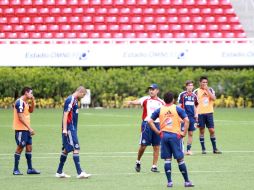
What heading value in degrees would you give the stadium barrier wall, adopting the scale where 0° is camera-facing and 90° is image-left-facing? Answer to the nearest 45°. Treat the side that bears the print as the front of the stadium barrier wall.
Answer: approximately 0°

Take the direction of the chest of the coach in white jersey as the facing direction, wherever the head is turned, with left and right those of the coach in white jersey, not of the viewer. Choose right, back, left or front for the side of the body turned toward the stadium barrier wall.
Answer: back

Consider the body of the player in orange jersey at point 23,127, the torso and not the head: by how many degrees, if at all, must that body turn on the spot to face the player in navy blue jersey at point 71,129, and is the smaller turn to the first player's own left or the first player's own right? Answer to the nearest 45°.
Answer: approximately 45° to the first player's own right

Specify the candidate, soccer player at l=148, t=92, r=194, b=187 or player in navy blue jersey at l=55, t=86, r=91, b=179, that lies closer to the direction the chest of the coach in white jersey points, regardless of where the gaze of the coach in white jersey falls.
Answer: the soccer player

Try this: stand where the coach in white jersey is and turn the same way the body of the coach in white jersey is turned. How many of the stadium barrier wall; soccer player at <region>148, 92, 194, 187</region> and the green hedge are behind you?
2

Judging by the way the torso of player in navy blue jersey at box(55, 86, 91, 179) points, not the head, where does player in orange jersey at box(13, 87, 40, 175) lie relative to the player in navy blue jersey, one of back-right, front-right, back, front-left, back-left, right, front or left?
back-left

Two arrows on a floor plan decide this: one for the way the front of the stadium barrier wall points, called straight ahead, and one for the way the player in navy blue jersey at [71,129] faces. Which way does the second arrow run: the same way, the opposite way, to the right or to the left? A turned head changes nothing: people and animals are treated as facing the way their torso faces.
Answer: to the left

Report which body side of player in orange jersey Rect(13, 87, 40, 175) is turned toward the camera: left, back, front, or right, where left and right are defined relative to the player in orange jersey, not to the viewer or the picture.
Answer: right

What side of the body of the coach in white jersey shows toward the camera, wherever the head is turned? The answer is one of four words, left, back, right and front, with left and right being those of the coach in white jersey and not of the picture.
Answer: front

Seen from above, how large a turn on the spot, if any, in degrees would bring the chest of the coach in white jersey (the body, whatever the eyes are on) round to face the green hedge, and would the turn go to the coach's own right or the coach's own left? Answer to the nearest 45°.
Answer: approximately 180°

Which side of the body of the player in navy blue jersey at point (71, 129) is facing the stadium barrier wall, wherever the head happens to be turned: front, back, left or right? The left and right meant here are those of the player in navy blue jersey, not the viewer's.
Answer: left

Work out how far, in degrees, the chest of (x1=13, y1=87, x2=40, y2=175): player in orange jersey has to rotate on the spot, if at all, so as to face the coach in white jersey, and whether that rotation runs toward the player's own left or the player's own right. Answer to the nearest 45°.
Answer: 0° — they already face them

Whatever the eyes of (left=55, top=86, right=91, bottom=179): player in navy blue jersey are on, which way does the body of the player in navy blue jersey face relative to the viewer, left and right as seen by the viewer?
facing to the right of the viewer

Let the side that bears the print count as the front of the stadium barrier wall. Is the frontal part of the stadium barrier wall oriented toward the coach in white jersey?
yes

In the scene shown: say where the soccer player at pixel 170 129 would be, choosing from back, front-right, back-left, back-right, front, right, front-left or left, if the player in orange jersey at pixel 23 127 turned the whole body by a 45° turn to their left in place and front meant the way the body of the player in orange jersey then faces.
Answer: right
